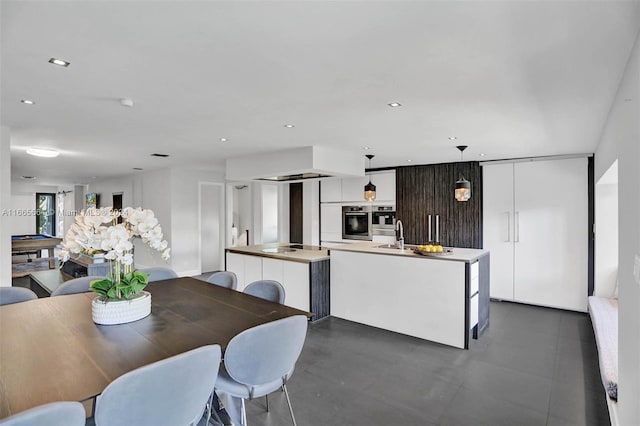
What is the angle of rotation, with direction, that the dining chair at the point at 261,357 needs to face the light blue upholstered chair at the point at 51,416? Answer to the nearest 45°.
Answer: approximately 90° to its left

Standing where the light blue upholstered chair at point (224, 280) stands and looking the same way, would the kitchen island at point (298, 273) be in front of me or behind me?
behind

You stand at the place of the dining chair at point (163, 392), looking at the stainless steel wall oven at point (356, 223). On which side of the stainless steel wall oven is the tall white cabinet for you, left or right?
right

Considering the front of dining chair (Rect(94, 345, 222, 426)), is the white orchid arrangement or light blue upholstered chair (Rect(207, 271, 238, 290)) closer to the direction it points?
the white orchid arrangement

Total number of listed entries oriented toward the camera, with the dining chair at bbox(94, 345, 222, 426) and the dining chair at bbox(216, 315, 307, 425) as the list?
0

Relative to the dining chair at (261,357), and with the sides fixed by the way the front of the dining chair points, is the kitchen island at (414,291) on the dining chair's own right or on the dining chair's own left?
on the dining chair's own right

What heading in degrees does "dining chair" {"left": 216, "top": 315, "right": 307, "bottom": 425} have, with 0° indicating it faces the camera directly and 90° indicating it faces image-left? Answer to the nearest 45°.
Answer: approximately 135°

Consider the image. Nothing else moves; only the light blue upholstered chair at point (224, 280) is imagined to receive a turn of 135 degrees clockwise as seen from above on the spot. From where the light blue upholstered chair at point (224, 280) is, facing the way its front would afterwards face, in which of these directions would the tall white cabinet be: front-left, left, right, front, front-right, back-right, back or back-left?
right

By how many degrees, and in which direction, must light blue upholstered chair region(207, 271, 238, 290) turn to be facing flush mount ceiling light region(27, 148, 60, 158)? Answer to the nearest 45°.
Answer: approximately 90° to its right

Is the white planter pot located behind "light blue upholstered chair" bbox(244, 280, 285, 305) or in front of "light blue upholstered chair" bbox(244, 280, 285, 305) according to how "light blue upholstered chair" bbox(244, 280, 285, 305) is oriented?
in front

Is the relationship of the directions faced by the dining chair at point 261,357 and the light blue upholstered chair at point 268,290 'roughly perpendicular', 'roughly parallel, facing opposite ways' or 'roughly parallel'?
roughly perpendicular

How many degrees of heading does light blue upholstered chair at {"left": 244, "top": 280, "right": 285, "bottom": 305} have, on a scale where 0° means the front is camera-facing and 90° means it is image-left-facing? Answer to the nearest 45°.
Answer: approximately 45°

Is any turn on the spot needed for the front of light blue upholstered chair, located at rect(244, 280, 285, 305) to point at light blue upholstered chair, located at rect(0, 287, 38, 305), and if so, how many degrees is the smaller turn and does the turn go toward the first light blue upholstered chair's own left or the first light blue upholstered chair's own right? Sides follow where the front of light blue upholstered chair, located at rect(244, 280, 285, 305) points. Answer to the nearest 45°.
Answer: approximately 45° to the first light blue upholstered chair's own right
